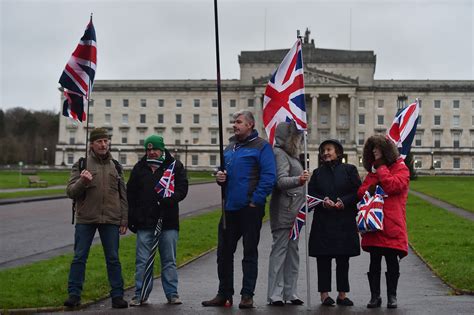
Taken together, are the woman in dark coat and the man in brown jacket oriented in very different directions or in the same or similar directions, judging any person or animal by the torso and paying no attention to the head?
same or similar directions

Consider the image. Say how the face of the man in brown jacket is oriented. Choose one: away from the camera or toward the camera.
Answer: toward the camera

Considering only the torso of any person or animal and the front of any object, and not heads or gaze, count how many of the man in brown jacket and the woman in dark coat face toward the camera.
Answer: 2

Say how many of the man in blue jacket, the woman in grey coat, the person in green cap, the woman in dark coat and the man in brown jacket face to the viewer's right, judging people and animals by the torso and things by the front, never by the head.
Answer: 1

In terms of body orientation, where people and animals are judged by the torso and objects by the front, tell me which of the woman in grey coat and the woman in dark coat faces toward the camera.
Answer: the woman in dark coat

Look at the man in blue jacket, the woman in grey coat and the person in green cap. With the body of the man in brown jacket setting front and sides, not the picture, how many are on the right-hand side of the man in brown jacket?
0

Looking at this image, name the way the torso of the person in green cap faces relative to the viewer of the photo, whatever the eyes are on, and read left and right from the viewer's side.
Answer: facing the viewer

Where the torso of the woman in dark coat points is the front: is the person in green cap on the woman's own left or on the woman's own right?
on the woman's own right

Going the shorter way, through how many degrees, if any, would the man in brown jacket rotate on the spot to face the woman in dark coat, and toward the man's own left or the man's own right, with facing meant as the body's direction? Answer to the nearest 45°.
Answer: approximately 90° to the man's own left

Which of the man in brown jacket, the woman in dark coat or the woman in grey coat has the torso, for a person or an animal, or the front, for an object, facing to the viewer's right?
the woman in grey coat

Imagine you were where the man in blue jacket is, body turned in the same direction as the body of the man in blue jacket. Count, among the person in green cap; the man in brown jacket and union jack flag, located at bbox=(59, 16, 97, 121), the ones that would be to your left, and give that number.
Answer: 0

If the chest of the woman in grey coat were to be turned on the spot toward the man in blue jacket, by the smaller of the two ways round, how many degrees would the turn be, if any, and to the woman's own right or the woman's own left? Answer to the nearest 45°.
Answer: approximately 135° to the woman's own right

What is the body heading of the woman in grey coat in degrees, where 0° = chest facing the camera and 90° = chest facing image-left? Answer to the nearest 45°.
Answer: approximately 270°

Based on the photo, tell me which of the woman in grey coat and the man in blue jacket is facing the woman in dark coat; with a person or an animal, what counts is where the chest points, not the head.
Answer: the woman in grey coat

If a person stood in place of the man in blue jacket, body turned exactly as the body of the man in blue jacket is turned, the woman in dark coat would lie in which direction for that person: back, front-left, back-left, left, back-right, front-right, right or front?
back-left

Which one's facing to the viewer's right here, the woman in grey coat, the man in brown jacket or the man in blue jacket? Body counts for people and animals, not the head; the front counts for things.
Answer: the woman in grey coat
